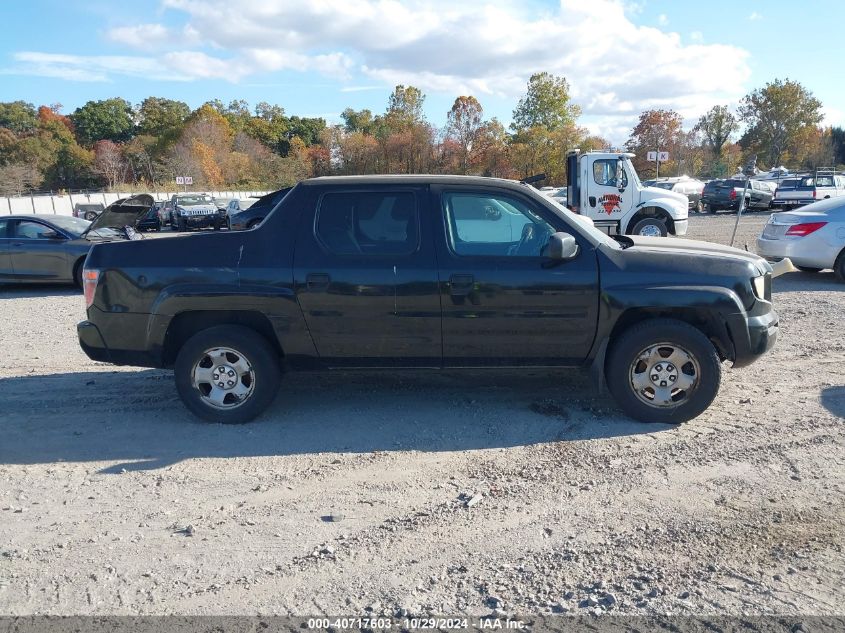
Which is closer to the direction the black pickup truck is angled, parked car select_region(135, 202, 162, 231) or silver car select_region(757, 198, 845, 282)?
the silver car

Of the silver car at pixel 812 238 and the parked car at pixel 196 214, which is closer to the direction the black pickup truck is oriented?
the silver car

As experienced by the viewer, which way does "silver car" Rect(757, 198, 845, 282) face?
facing away from the viewer and to the right of the viewer

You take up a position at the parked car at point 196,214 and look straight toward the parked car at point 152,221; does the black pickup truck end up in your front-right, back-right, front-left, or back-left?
back-left

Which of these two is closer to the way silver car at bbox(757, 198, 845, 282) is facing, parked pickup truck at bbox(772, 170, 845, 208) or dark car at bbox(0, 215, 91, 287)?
the parked pickup truck

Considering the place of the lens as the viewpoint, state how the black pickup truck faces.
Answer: facing to the right of the viewer

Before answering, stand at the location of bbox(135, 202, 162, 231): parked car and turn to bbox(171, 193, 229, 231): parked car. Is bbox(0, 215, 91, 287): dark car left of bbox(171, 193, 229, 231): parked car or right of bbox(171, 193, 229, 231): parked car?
right
